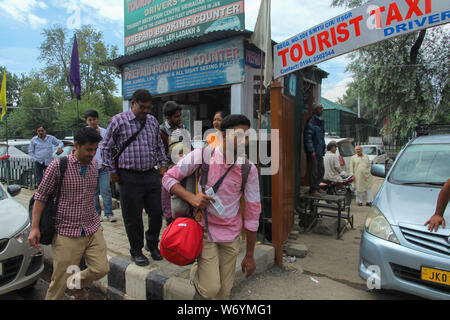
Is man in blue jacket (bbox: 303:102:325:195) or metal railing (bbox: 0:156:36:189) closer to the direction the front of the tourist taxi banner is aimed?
the metal railing

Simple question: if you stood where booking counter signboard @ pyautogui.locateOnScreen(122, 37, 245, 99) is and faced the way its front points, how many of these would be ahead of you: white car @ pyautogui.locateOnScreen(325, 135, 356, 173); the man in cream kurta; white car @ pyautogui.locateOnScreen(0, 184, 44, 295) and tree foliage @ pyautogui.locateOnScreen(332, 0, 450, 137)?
1

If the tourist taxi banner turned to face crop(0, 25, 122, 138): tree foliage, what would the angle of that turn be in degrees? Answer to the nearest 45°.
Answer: approximately 90° to its right

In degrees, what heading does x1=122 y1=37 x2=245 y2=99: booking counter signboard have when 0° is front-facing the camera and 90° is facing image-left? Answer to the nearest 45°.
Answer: approximately 45°

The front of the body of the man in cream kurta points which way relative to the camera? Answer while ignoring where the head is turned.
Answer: toward the camera

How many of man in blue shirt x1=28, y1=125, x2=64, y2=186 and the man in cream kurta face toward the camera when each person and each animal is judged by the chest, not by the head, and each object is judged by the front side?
2

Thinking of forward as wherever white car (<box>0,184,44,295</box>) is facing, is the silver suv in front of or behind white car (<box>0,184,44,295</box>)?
in front

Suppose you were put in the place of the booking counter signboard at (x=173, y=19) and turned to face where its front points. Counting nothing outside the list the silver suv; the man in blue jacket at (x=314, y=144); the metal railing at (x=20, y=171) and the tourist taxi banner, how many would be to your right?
1

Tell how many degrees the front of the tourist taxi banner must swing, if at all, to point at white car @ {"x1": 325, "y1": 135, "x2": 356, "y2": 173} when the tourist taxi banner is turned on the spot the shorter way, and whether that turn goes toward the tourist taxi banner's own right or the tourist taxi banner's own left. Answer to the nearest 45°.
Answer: approximately 135° to the tourist taxi banner's own right

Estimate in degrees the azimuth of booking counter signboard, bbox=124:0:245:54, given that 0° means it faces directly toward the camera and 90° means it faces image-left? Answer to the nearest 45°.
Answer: approximately 45°

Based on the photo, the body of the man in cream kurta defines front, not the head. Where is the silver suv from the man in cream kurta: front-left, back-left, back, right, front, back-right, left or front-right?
front

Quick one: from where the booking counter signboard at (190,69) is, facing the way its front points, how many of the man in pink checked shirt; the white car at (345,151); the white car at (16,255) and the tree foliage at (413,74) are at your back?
2

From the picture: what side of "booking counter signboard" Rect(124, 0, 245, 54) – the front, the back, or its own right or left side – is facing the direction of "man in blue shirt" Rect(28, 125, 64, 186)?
right

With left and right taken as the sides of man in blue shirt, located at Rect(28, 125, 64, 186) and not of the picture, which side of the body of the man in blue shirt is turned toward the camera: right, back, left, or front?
front

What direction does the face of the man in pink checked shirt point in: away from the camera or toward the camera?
toward the camera
